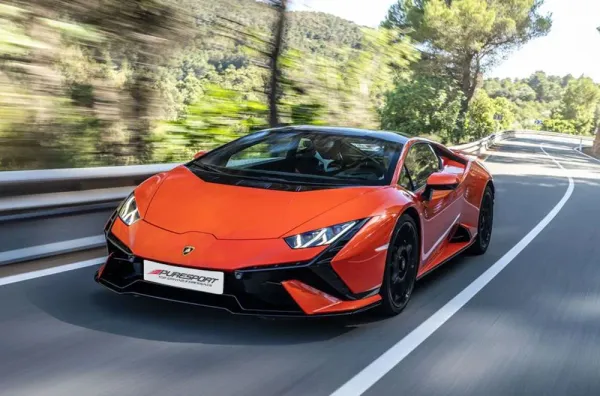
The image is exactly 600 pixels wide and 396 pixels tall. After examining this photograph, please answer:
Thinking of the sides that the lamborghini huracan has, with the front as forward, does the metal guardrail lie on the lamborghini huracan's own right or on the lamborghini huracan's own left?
on the lamborghini huracan's own right

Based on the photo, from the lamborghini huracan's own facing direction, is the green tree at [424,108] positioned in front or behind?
behind

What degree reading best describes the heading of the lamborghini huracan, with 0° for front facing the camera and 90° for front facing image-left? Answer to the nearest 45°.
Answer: approximately 45°

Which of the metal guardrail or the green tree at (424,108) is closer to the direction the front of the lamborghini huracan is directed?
the metal guardrail

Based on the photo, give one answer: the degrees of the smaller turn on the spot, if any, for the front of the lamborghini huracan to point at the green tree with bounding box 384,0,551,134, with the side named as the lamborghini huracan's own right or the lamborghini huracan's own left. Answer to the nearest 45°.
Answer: approximately 135° to the lamborghini huracan's own right
